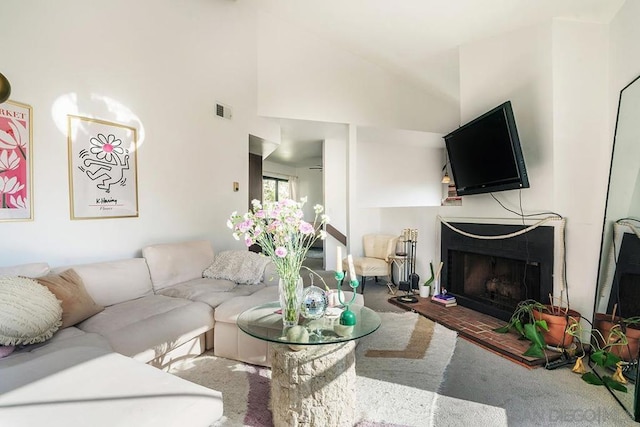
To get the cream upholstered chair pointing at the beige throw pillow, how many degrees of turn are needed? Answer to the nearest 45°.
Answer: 0° — it already faces it

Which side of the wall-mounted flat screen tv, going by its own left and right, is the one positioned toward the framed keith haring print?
front

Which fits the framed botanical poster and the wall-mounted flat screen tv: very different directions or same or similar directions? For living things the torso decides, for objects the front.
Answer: very different directions

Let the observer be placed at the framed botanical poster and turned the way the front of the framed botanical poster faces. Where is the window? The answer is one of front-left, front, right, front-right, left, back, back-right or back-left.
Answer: left

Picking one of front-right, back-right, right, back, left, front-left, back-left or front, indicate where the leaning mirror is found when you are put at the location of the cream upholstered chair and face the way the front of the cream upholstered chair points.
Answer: left

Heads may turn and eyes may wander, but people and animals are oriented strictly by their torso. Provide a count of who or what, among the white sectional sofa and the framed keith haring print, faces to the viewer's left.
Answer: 0

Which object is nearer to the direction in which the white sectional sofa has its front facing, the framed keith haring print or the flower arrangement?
the flower arrangement

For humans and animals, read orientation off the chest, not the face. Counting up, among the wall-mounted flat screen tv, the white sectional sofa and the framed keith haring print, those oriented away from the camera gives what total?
0

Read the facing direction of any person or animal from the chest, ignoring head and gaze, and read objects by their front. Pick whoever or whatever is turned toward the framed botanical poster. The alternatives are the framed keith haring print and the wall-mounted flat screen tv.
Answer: the wall-mounted flat screen tv

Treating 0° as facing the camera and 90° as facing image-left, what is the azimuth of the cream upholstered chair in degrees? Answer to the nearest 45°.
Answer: approximately 45°

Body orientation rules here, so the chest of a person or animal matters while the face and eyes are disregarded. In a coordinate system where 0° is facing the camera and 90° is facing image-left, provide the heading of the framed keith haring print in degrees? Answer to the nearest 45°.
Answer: approximately 315°

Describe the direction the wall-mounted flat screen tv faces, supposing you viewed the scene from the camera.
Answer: facing the viewer and to the left of the viewer

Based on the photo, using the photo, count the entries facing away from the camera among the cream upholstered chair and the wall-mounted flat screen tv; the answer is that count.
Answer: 0

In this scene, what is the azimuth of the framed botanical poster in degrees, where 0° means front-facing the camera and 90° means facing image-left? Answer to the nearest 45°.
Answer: approximately 315°

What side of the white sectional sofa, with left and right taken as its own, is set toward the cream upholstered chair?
left

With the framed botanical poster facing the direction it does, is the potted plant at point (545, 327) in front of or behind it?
in front
